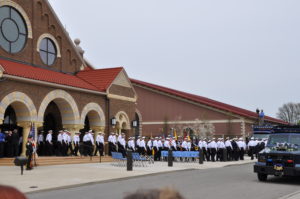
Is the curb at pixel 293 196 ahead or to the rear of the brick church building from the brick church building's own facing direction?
ahead

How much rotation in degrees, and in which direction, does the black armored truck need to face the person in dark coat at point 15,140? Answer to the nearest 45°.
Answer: approximately 45° to its right

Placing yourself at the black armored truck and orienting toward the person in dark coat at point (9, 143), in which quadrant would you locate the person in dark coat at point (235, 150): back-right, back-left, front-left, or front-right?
front-right

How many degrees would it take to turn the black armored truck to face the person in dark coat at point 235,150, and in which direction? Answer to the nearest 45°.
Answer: approximately 135° to its right

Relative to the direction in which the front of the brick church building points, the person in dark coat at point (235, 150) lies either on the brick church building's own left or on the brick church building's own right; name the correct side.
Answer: on the brick church building's own left

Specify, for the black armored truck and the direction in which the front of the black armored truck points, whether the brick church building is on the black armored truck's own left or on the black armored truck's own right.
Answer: on the black armored truck's own right

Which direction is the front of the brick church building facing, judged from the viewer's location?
facing the viewer and to the right of the viewer

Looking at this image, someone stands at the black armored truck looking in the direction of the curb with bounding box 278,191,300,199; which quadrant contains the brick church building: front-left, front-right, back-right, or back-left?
back-right

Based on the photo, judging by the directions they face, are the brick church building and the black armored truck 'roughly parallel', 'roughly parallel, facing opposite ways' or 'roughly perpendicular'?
roughly perpendicular

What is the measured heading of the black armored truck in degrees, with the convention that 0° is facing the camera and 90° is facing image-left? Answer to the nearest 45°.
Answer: approximately 45°

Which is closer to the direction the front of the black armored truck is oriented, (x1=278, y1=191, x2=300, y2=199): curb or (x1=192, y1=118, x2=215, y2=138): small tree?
the curb

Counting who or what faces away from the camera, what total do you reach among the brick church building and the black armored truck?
0
